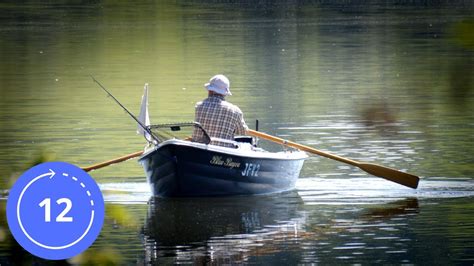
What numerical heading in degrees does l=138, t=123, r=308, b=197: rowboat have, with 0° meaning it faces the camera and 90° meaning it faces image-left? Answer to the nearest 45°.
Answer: approximately 45°

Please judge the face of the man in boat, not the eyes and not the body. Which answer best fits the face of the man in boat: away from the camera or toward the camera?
away from the camera
